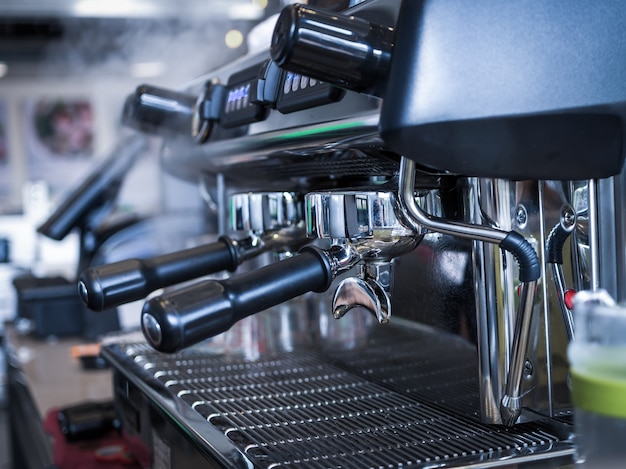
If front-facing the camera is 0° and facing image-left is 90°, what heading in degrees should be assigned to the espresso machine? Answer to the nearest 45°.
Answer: approximately 45°
